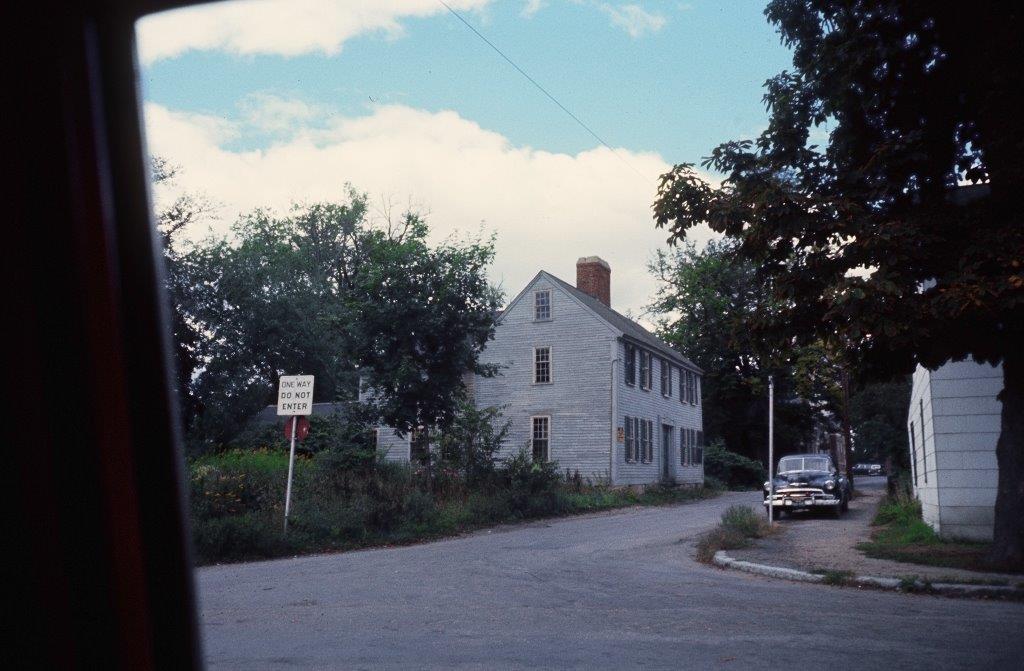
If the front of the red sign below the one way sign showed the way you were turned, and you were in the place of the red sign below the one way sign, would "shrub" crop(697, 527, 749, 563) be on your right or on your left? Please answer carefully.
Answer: on your left

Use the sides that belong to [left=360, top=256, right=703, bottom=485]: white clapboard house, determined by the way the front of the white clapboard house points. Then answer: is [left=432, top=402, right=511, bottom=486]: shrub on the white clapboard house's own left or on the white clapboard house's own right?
on the white clapboard house's own right

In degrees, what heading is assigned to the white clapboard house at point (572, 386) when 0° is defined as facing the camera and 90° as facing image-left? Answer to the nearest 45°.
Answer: approximately 315°

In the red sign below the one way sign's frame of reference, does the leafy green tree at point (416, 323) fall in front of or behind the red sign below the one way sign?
behind

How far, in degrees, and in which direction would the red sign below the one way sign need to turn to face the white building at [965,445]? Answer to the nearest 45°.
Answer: approximately 90° to its left
